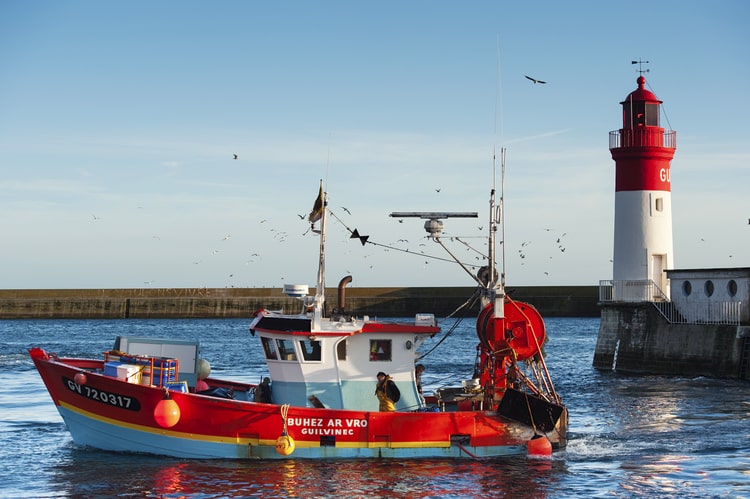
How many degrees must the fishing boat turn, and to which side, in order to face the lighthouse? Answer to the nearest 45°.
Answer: approximately 135° to its right

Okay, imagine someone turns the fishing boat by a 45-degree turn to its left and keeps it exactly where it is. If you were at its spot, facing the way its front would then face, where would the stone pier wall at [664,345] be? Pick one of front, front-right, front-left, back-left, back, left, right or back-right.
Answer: back

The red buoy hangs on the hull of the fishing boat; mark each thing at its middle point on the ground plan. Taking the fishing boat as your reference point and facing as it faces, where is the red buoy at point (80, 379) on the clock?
The red buoy is roughly at 12 o'clock from the fishing boat.

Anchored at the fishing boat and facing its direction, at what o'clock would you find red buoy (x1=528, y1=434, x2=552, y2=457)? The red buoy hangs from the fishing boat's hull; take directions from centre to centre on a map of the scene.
The red buoy is roughly at 6 o'clock from the fishing boat.

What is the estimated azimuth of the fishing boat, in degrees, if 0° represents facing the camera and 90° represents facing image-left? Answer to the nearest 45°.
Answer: approximately 90°
